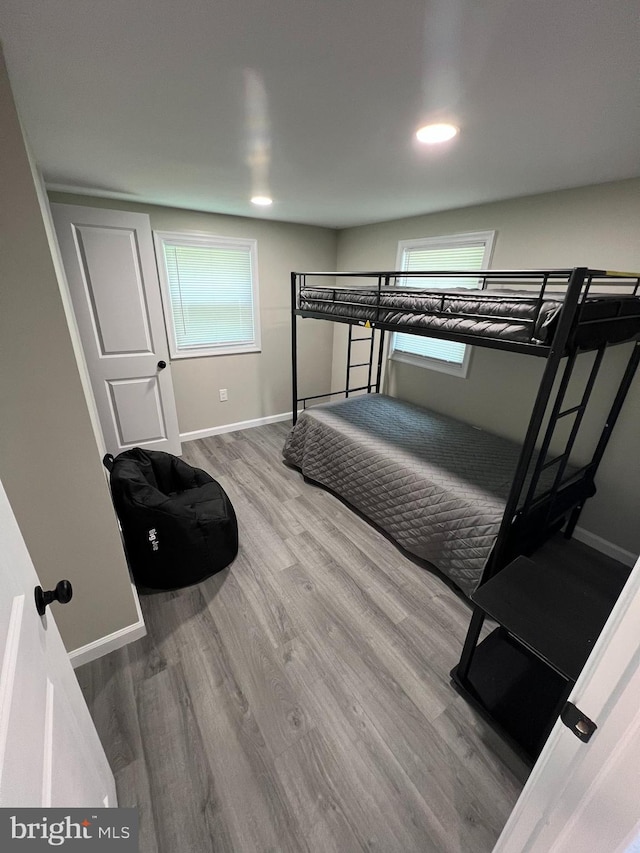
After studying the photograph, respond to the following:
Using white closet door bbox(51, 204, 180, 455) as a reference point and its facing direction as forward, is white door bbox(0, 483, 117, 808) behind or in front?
in front

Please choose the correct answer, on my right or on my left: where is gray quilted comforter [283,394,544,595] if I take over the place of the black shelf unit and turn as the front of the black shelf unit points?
on my right

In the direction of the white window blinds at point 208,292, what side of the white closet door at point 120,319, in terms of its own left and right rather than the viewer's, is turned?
left

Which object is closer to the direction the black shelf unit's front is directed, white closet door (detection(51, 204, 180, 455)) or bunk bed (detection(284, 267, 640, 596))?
the white closet door

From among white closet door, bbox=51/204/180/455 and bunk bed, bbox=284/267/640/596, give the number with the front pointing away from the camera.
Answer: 0
